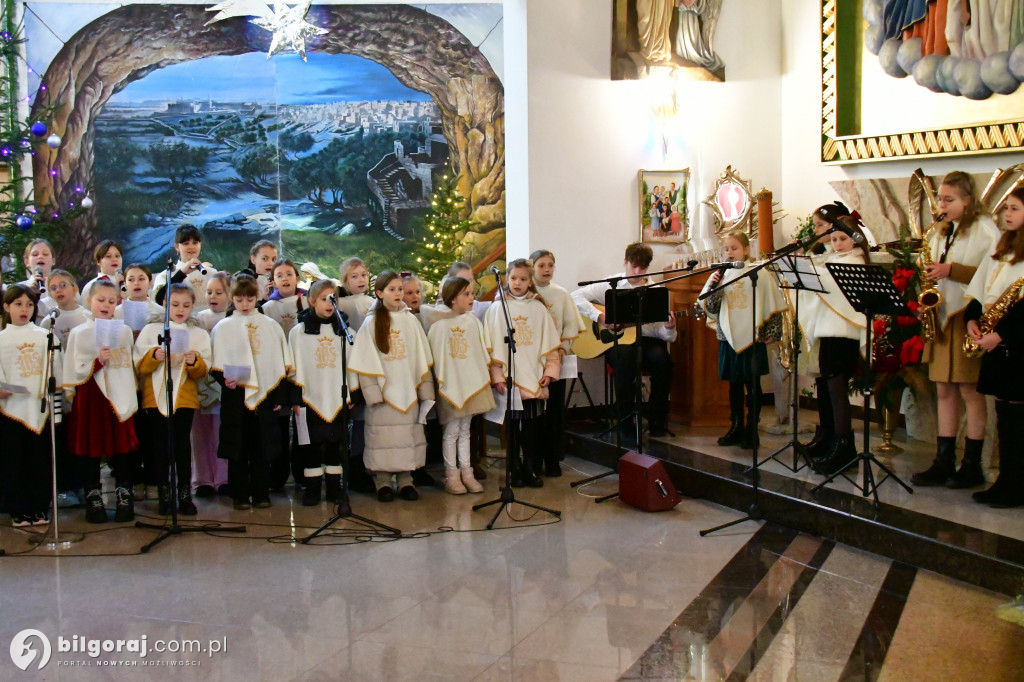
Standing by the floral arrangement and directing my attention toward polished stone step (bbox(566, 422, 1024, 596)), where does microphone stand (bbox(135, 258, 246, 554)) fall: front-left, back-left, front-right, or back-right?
front-right

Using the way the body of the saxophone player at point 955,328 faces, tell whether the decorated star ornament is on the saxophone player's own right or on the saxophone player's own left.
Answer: on the saxophone player's own right

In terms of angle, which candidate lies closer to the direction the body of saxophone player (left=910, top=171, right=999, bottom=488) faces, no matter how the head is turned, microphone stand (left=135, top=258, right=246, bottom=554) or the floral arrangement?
the microphone stand

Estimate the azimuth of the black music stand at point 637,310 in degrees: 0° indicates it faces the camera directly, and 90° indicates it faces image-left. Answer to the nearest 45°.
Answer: approximately 180°

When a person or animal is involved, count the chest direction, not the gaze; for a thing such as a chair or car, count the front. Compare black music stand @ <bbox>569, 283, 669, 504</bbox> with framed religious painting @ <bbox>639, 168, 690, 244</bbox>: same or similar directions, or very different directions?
very different directions

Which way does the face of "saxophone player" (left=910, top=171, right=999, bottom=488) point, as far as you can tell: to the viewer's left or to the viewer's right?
to the viewer's left

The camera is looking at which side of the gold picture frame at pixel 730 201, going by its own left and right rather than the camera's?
front

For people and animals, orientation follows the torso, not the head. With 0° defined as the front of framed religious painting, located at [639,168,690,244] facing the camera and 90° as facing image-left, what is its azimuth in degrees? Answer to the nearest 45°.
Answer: approximately 0°

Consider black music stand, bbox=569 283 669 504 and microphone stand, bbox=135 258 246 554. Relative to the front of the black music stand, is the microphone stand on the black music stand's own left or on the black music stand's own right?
on the black music stand's own left

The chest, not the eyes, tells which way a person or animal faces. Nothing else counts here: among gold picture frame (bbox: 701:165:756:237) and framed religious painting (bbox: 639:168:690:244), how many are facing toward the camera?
2

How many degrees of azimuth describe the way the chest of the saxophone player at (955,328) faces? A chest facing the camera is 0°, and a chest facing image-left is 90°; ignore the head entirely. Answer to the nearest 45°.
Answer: approximately 45°

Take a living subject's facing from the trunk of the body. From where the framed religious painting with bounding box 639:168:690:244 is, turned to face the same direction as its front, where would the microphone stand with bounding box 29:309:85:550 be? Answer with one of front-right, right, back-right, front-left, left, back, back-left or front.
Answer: front-right
